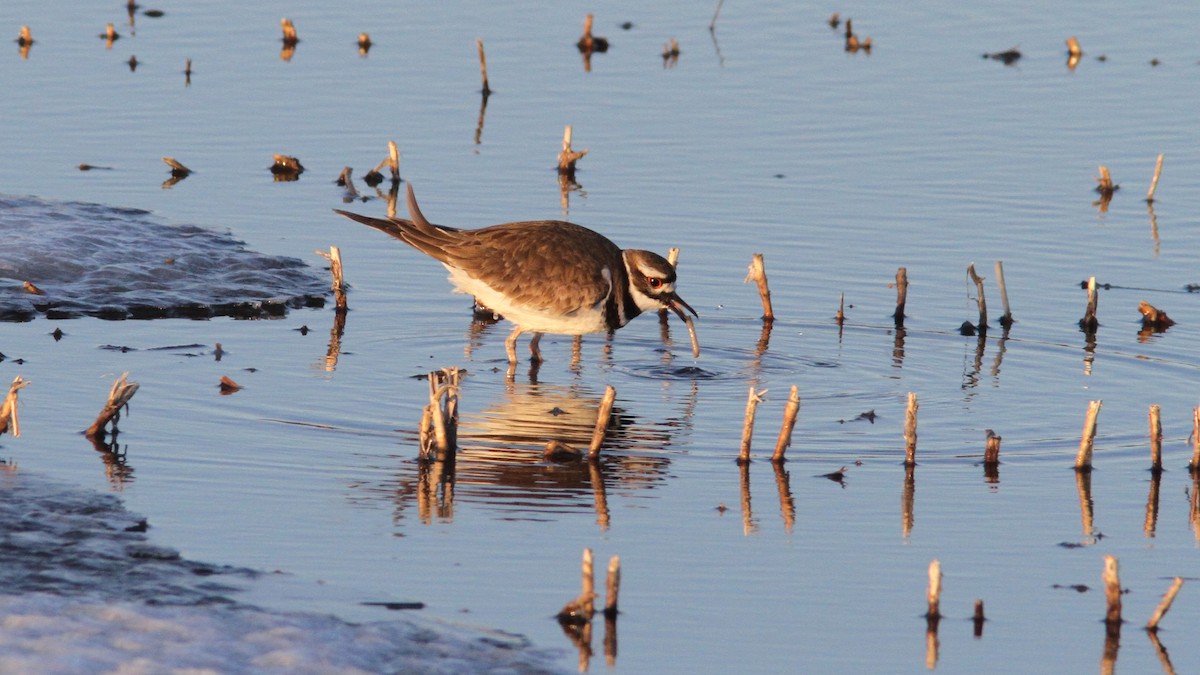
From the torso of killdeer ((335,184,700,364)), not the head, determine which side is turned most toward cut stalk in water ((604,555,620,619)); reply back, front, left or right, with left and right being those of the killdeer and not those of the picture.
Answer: right

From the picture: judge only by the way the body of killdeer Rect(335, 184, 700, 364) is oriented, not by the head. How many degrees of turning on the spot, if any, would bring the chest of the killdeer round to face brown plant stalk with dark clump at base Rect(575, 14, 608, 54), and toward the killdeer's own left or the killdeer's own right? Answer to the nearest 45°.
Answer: approximately 90° to the killdeer's own left

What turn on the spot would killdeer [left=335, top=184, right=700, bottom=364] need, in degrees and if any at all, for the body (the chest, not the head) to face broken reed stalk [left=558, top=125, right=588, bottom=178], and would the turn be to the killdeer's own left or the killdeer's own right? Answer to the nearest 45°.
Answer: approximately 90° to the killdeer's own left

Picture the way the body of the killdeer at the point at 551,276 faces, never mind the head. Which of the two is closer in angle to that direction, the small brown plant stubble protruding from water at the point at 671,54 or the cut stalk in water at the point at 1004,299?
the cut stalk in water

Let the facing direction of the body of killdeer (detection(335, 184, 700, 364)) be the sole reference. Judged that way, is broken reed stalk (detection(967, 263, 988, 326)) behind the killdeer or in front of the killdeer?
in front

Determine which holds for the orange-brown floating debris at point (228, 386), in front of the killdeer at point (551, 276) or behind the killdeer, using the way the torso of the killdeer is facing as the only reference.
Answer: behind

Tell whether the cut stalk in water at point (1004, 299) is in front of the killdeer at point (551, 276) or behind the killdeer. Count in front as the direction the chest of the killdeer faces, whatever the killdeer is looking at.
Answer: in front

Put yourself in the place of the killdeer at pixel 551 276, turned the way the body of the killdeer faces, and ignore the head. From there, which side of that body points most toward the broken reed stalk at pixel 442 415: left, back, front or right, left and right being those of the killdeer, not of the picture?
right

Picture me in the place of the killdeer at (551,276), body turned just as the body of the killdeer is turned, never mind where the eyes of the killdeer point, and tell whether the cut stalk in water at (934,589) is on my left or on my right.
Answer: on my right

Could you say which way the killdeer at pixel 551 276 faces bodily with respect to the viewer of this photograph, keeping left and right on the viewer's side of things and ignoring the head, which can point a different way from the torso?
facing to the right of the viewer

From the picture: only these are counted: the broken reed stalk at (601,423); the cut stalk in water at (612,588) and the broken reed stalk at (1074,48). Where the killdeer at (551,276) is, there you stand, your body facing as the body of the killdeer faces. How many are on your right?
2

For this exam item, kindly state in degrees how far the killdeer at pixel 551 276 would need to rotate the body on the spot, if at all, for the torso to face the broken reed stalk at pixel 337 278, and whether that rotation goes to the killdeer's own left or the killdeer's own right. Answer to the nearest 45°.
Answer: approximately 135° to the killdeer's own left

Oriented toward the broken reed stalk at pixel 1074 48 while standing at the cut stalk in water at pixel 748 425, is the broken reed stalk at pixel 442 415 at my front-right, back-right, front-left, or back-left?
back-left
